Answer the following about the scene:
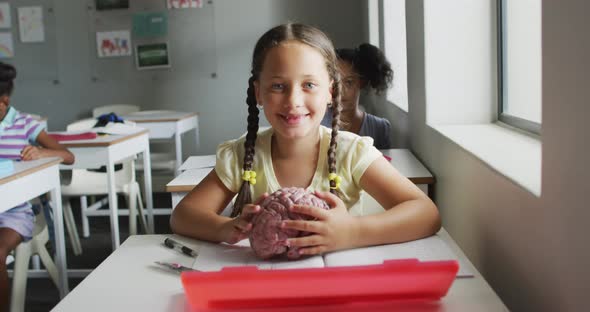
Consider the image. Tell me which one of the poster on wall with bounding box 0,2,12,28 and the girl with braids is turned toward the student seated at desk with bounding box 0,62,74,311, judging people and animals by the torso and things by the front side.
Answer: the poster on wall

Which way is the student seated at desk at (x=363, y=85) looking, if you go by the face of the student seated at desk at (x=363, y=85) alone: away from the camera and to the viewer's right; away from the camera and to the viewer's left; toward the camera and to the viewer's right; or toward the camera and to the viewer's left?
toward the camera and to the viewer's left

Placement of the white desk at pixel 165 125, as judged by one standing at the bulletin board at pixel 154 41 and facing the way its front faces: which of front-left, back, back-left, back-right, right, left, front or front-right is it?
front

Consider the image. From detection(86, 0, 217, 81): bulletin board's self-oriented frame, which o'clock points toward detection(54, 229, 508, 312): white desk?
The white desk is roughly at 12 o'clock from the bulletin board.

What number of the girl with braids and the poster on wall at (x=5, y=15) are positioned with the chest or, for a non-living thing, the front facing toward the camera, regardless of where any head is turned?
2

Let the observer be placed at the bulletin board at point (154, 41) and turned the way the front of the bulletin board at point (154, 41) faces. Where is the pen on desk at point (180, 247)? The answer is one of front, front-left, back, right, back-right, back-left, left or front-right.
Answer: front

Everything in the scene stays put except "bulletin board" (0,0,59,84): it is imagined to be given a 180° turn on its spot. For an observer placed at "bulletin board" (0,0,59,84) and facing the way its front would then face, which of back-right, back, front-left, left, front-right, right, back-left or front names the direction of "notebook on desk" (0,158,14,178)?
back

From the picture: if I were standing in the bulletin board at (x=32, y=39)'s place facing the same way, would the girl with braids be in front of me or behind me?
in front

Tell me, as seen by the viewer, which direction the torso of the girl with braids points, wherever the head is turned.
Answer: toward the camera

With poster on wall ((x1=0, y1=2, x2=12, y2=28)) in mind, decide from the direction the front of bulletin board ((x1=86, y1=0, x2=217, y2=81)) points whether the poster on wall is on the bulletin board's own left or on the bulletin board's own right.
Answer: on the bulletin board's own right

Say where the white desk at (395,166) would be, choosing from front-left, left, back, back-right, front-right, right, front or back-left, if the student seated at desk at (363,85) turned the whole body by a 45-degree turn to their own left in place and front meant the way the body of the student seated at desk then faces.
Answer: front

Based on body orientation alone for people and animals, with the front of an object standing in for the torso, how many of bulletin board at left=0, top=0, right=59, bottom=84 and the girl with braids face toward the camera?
2

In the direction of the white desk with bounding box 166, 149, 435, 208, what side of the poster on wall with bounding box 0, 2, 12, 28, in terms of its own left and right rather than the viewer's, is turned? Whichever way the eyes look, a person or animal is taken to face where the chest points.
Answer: front

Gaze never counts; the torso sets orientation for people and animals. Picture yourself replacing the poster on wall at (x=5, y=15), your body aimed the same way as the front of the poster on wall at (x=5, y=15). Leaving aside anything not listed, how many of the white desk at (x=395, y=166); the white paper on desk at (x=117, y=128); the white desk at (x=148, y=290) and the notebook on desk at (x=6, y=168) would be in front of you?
4

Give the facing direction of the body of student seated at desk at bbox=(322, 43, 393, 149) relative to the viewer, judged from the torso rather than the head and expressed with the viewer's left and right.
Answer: facing the viewer and to the left of the viewer
